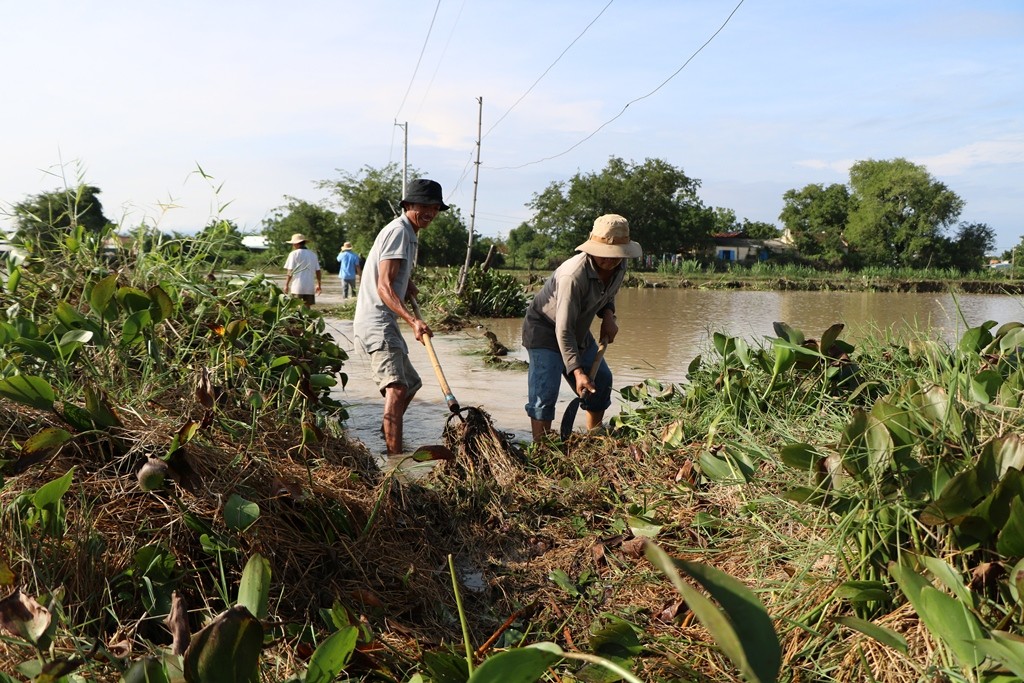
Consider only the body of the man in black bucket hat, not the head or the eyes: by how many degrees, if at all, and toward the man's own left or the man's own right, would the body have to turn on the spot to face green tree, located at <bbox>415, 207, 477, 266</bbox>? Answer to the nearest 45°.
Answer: approximately 90° to the man's own left

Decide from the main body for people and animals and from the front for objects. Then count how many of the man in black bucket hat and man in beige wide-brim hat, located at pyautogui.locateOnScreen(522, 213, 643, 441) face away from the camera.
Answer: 0

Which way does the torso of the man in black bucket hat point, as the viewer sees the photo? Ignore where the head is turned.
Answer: to the viewer's right
